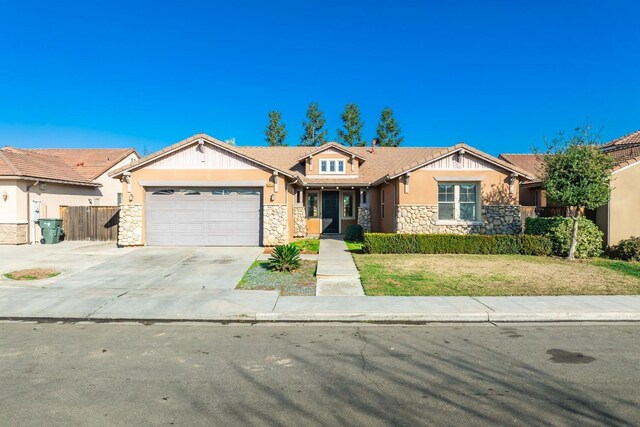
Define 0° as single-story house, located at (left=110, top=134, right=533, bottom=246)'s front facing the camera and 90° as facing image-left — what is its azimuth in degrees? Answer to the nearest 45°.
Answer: approximately 0°

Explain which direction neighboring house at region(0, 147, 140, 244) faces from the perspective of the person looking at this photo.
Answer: facing the viewer and to the left of the viewer

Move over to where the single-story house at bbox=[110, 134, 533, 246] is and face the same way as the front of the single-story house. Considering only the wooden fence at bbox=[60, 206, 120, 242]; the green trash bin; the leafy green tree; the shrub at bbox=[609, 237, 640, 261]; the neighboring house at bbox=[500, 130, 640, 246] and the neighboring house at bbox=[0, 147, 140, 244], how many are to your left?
3

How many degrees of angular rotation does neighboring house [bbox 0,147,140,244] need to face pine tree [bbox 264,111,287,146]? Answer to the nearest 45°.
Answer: approximately 180°

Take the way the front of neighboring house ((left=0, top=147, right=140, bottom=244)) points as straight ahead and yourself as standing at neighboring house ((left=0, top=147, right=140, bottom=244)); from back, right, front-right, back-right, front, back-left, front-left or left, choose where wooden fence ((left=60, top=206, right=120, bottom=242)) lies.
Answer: left

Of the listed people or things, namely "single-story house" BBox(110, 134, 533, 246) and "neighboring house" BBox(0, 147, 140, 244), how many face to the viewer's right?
0

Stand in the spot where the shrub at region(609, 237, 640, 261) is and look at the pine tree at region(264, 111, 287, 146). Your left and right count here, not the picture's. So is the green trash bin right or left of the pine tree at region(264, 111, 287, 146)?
left

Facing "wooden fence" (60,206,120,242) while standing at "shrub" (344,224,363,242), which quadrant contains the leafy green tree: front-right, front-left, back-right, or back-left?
back-left

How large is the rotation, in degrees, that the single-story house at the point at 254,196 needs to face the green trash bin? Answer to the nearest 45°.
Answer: approximately 90° to its right

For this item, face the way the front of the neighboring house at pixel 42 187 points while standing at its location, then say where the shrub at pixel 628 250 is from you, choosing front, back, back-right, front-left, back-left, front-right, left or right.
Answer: left

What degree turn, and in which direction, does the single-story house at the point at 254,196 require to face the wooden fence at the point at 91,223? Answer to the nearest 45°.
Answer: approximately 90° to its right

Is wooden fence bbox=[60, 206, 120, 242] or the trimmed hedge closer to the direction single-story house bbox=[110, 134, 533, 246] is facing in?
the trimmed hedge

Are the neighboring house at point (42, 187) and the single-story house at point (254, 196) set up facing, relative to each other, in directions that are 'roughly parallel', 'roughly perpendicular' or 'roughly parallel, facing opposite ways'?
roughly parallel

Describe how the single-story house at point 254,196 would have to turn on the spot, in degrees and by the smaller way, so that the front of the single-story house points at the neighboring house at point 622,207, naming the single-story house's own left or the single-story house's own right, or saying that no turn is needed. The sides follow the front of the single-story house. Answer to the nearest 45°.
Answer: approximately 90° to the single-story house's own left

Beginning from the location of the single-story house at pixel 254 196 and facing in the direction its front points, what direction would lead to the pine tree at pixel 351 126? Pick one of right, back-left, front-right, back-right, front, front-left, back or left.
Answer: back

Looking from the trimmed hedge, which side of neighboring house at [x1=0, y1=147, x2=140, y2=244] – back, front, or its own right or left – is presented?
left

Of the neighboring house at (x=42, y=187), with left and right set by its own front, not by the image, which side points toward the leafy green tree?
left
